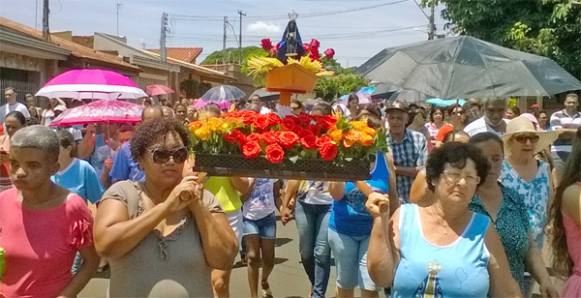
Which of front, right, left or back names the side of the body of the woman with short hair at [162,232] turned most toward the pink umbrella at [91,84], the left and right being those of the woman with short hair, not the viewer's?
back

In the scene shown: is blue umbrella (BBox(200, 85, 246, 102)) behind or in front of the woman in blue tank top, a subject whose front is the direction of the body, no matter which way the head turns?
behind

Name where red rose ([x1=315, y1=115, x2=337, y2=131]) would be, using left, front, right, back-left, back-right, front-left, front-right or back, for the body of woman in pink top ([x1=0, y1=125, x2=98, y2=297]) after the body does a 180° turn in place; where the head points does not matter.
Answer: front-right

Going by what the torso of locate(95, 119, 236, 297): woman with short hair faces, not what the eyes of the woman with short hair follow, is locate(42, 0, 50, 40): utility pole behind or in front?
behind

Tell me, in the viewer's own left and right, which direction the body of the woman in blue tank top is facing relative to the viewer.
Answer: facing the viewer

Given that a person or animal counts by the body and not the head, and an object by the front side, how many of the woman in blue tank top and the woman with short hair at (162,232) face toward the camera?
2

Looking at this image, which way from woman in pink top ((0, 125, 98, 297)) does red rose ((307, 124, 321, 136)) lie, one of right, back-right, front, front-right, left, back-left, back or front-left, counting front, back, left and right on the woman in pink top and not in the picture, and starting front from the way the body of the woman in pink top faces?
back-left

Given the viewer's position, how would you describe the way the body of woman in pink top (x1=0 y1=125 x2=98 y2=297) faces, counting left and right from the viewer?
facing the viewer and to the left of the viewer

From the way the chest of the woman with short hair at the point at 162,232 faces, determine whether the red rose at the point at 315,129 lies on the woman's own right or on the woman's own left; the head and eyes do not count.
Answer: on the woman's own left

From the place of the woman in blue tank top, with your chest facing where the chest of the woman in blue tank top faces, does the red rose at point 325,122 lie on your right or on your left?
on your right

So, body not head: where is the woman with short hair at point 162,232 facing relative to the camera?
toward the camera

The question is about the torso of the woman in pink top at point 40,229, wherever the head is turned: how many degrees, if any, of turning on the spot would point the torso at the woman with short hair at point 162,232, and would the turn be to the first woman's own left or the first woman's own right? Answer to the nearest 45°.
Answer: approximately 90° to the first woman's own left

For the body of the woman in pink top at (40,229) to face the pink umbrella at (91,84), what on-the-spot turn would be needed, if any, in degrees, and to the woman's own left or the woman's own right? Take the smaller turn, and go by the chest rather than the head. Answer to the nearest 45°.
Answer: approximately 135° to the woman's own right
